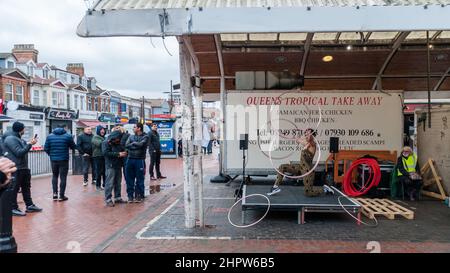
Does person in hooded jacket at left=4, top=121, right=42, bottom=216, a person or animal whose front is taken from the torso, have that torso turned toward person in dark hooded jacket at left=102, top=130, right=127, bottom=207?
yes

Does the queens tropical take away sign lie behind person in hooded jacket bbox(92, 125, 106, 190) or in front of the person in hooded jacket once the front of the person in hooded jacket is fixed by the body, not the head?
in front

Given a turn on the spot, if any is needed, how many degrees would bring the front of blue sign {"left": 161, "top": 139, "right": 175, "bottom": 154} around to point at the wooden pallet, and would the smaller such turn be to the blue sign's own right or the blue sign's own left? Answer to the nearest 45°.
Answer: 0° — it already faces it

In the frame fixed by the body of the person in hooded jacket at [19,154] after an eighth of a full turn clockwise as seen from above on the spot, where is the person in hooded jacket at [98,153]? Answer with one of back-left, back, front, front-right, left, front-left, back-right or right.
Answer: left

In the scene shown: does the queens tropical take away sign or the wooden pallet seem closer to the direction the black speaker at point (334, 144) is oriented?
the wooden pallet

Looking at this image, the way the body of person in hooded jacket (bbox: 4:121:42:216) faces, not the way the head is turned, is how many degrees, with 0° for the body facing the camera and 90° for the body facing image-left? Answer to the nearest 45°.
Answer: approximately 270°

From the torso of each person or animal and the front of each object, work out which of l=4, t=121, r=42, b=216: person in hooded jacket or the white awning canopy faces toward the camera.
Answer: the white awning canopy

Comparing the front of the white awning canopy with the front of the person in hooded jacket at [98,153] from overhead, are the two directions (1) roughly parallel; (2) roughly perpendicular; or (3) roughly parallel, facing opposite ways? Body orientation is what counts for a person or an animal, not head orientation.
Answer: roughly perpendicular

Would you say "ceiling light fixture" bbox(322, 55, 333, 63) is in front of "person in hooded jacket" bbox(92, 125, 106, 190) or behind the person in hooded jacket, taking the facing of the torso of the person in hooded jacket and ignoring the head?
in front

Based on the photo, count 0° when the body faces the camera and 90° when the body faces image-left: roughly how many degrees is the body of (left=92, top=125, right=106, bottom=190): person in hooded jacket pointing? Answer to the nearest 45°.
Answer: approximately 315°

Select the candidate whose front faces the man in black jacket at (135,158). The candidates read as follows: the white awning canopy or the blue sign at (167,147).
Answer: the blue sign

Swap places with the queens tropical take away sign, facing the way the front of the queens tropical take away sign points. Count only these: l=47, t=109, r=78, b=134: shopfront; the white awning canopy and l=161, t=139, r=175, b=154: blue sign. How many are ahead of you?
1

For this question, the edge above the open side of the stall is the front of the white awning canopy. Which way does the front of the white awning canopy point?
toward the camera

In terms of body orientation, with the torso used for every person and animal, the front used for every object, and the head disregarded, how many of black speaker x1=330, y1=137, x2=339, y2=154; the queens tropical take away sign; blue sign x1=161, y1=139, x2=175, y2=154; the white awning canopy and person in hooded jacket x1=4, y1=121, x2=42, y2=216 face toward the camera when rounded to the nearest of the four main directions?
4

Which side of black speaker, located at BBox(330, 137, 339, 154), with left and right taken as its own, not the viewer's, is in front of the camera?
front

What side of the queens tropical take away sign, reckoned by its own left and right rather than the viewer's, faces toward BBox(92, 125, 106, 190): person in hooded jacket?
right

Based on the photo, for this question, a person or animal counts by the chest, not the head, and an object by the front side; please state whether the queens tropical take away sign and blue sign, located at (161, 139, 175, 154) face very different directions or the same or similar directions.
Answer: same or similar directions

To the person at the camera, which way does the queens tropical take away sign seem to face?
facing the viewer
